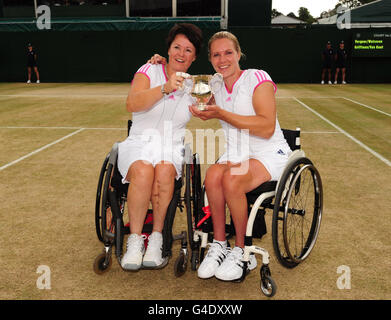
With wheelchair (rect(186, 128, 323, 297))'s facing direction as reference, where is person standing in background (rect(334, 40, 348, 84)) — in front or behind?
behind

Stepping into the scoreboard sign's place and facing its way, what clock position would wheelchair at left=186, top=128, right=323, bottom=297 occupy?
The wheelchair is roughly at 12 o'clock from the scoreboard sign.

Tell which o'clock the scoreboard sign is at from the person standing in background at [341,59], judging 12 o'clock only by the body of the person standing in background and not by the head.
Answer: The scoreboard sign is roughly at 8 o'clock from the person standing in background.

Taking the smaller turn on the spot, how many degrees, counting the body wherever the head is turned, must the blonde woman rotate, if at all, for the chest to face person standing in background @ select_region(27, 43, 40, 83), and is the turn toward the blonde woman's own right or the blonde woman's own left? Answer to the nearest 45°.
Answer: approximately 90° to the blonde woman's own right

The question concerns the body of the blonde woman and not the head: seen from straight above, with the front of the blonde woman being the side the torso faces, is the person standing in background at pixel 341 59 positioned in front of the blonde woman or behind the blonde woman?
behind

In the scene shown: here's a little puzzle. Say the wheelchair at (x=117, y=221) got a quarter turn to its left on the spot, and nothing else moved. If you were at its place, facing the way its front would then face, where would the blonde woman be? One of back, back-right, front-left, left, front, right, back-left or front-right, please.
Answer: front

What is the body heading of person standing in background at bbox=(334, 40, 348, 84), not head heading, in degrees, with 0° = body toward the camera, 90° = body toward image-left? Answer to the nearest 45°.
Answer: approximately 0°

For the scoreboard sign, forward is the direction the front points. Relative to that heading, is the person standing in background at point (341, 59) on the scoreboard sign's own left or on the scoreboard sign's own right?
on the scoreboard sign's own right

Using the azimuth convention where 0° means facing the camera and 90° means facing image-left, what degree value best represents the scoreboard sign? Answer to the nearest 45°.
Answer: approximately 0°
